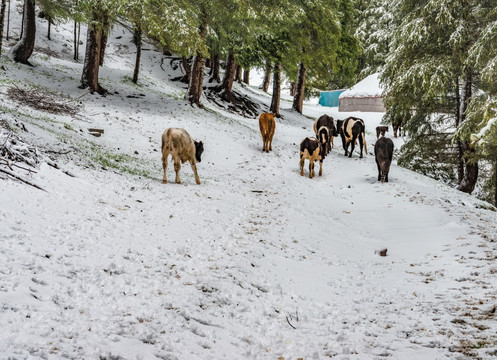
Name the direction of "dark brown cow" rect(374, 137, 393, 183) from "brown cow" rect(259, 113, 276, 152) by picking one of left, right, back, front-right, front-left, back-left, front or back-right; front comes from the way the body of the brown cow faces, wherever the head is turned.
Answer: back-right

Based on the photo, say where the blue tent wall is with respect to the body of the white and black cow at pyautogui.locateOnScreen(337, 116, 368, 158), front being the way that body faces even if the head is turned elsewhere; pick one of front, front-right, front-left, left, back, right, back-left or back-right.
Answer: front-right

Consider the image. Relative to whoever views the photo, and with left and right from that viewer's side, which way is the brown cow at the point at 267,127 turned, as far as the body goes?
facing away from the viewer

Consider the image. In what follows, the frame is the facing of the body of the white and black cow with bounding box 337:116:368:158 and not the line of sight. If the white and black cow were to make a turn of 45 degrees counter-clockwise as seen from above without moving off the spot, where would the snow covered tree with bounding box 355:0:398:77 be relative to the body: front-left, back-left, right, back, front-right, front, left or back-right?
right

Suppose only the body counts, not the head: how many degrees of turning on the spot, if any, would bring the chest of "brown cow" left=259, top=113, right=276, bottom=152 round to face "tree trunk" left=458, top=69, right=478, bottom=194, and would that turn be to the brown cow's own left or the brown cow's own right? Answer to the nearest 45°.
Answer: approximately 90° to the brown cow's own right
